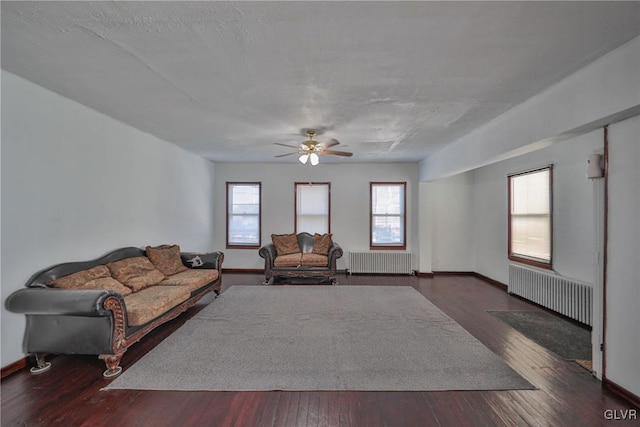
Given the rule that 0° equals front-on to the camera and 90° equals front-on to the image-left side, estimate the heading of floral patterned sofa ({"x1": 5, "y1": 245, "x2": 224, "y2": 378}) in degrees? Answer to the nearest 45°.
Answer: approximately 315°

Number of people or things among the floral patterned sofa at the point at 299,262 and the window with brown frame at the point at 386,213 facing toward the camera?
2

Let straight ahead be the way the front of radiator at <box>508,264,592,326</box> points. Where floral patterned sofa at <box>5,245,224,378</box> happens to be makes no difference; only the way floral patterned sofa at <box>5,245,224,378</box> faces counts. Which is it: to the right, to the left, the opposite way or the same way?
the opposite way

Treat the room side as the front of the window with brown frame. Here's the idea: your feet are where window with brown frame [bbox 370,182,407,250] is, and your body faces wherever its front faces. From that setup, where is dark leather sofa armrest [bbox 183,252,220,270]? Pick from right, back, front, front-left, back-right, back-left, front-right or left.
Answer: front-right

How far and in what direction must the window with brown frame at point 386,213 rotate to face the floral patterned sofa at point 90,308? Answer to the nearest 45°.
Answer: approximately 45° to its right

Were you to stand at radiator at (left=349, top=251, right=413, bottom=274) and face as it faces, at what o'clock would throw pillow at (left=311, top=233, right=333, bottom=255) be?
The throw pillow is roughly at 2 o'clock from the radiator.

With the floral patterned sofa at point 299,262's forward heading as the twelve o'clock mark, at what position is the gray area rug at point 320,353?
The gray area rug is roughly at 12 o'clock from the floral patterned sofa.

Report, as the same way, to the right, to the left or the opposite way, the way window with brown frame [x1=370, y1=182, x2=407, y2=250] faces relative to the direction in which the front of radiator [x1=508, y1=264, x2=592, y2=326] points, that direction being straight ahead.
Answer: to the left

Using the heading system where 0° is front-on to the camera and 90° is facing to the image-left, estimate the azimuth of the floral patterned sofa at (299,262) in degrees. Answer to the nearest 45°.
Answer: approximately 0°

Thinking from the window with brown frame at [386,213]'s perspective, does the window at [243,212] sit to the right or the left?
on its right

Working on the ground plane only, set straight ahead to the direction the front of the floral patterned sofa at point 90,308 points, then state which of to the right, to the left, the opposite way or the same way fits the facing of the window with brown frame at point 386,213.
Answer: to the right
